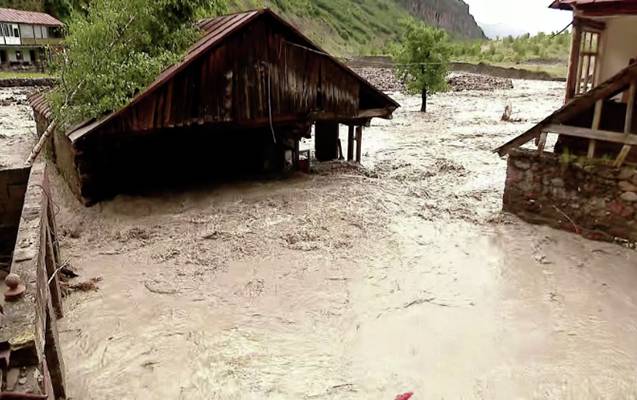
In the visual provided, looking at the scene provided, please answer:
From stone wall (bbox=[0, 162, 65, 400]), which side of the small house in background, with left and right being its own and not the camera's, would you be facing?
front

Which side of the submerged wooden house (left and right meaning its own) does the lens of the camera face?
front

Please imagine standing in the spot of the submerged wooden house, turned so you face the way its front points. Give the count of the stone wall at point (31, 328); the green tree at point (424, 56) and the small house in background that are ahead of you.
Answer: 1

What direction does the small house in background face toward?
toward the camera

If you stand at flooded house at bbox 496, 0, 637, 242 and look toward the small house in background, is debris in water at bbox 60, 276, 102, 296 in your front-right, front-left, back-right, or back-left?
front-left

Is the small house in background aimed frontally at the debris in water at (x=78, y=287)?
yes

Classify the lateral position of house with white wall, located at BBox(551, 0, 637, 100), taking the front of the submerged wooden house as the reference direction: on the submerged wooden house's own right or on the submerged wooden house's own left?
on the submerged wooden house's own left

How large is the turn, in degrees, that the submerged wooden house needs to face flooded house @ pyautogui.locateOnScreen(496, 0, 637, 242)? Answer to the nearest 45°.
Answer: approximately 45° to its left

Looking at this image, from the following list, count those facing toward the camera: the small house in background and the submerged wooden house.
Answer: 2

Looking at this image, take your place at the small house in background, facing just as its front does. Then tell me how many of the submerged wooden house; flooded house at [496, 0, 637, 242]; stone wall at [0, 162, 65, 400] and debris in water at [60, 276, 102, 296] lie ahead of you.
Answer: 4

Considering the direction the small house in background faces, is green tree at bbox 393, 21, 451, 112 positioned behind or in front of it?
in front

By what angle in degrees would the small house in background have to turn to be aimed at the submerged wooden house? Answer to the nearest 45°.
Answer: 0° — it already faces it

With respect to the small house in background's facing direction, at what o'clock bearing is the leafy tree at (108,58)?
The leafy tree is roughly at 12 o'clock from the small house in background.

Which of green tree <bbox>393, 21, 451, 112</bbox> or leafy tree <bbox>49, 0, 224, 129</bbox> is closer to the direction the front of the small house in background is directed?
the leafy tree
